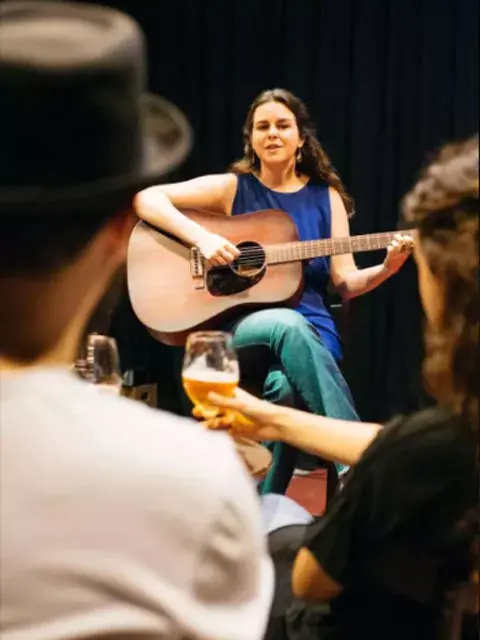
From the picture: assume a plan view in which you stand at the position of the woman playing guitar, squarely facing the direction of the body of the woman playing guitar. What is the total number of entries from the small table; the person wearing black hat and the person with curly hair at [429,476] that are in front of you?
3

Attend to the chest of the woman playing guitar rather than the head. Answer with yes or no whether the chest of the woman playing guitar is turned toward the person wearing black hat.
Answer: yes

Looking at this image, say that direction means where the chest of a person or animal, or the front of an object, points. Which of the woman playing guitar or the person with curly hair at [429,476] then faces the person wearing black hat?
the woman playing guitar

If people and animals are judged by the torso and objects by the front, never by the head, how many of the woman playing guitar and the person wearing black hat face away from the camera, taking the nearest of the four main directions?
1

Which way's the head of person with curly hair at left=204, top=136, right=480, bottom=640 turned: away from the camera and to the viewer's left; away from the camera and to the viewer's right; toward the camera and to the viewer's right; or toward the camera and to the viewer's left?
away from the camera and to the viewer's left

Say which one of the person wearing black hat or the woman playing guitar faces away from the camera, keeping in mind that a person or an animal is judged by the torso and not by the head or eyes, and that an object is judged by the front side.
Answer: the person wearing black hat

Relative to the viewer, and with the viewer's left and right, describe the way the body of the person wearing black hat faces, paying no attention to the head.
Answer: facing away from the viewer

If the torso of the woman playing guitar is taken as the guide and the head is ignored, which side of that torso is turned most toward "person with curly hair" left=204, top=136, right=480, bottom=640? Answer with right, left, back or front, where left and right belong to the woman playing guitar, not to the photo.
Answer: front

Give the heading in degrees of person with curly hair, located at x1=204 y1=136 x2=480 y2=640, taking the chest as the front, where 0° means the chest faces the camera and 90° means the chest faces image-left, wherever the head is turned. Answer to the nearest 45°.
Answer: approximately 135°
